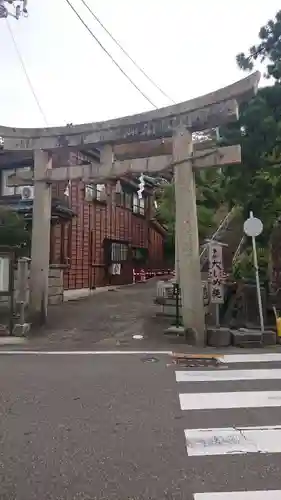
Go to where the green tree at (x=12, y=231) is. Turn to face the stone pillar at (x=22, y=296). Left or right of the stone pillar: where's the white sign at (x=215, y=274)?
left

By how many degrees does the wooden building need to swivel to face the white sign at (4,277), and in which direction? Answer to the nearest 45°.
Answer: approximately 45° to its right

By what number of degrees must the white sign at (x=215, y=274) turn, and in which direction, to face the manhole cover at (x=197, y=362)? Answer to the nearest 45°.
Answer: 0° — it already faces it

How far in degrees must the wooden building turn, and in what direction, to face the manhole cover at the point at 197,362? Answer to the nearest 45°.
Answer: approximately 45° to its right

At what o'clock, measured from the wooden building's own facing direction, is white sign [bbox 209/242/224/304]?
The white sign is roughly at 1 o'clock from the wooden building.

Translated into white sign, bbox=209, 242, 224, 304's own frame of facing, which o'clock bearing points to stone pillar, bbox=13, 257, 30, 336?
The stone pillar is roughly at 3 o'clock from the white sign.

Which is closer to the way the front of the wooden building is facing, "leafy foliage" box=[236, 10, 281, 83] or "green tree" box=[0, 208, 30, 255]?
the leafy foliage

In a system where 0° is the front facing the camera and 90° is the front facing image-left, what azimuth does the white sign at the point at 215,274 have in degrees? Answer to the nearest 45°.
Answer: approximately 0°
